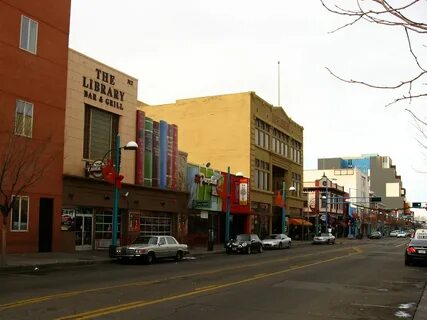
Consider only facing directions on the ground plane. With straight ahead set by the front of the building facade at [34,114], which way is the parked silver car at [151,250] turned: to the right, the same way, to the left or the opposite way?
to the right

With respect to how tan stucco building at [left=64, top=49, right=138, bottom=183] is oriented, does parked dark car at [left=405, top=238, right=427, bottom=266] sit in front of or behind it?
in front

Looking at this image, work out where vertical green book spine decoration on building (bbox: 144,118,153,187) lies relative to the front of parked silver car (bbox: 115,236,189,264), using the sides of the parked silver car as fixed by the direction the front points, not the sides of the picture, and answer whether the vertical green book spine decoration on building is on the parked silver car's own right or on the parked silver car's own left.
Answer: on the parked silver car's own right

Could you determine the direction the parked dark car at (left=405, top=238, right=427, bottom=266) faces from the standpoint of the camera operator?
facing away from the viewer

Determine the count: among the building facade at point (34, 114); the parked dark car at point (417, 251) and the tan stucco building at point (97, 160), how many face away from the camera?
1

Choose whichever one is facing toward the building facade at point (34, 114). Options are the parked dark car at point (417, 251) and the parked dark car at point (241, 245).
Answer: the parked dark car at point (241, 245)

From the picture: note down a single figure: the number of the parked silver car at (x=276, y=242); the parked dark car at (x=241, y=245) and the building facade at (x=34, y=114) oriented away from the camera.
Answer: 0

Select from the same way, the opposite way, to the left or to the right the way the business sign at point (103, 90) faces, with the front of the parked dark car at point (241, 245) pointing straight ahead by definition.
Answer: to the left

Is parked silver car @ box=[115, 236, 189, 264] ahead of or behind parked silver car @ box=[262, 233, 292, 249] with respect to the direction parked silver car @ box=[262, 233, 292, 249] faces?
ahead

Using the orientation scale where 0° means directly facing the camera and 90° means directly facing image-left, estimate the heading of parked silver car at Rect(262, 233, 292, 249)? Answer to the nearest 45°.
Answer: approximately 45°

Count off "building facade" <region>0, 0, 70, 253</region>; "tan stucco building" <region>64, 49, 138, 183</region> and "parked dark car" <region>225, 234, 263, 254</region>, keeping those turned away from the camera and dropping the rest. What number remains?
0

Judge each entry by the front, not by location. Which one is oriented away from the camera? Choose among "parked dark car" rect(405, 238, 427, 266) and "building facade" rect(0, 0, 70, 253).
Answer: the parked dark car

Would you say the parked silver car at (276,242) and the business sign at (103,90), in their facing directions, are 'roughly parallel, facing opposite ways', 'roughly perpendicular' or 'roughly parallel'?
roughly perpendicular

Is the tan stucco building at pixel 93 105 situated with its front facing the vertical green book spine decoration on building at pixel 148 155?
no

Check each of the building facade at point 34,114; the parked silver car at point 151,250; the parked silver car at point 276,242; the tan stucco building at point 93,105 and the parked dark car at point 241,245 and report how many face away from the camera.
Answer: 0

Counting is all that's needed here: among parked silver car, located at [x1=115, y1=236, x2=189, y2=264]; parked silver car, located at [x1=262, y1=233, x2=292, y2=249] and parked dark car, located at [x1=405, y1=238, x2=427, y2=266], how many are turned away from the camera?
1

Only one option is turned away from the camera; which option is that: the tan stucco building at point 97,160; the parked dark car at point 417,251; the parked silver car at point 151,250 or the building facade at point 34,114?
the parked dark car

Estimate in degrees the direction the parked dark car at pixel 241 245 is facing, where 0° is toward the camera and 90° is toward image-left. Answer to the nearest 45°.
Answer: approximately 45°

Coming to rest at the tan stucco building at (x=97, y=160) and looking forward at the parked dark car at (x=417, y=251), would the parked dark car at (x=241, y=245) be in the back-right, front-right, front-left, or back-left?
front-left

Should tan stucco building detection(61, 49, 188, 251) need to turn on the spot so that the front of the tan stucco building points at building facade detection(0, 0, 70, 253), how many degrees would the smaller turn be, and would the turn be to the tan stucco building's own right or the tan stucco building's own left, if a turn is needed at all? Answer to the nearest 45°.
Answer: approximately 90° to the tan stucco building's own right

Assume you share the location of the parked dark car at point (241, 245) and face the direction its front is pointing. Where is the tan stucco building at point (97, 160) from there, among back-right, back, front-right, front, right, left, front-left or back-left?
front

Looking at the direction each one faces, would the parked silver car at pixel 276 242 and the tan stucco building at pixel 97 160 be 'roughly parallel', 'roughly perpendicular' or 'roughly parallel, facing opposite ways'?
roughly perpendicular

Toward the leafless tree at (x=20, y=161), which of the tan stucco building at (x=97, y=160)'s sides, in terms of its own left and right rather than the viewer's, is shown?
right

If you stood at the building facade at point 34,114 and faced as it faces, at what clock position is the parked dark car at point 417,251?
The parked dark car is roughly at 11 o'clock from the building facade.
